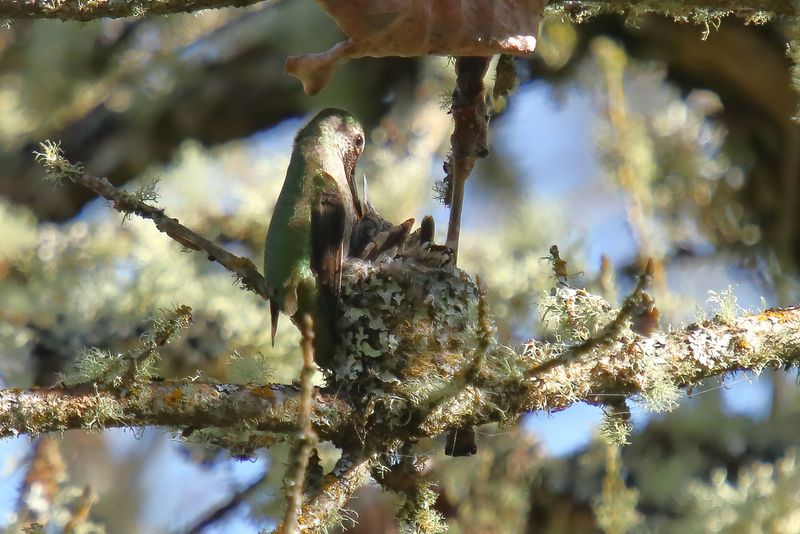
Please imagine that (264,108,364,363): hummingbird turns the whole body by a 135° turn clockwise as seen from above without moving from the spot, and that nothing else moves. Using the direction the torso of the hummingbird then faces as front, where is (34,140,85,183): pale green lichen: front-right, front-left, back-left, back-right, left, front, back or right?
front-right

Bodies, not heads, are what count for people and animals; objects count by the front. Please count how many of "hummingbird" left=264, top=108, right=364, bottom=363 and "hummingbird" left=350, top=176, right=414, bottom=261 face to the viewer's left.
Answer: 1

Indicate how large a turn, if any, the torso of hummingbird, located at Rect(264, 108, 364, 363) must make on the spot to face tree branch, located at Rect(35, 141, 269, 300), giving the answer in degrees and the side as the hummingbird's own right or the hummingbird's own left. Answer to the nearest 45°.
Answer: approximately 180°

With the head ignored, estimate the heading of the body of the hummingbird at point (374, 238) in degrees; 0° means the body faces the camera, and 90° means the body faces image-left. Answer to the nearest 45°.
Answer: approximately 90°

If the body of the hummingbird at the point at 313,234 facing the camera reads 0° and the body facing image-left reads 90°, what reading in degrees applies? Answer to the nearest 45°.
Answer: approximately 225°
